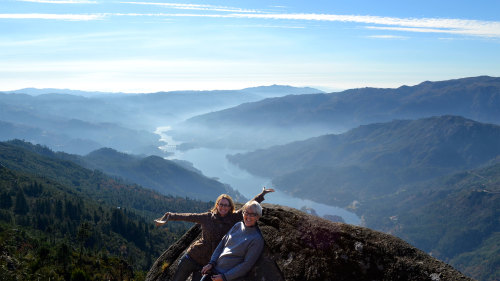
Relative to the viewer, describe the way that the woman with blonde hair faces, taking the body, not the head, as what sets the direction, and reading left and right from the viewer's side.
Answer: facing the viewer

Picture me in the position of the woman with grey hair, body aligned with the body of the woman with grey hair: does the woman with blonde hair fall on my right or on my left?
on my right

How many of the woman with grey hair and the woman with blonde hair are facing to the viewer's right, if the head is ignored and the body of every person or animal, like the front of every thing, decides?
0

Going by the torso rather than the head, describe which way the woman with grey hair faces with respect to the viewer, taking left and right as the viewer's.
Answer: facing the viewer and to the left of the viewer

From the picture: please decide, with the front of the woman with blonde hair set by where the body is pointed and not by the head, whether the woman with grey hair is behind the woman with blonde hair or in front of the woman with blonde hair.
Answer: in front
